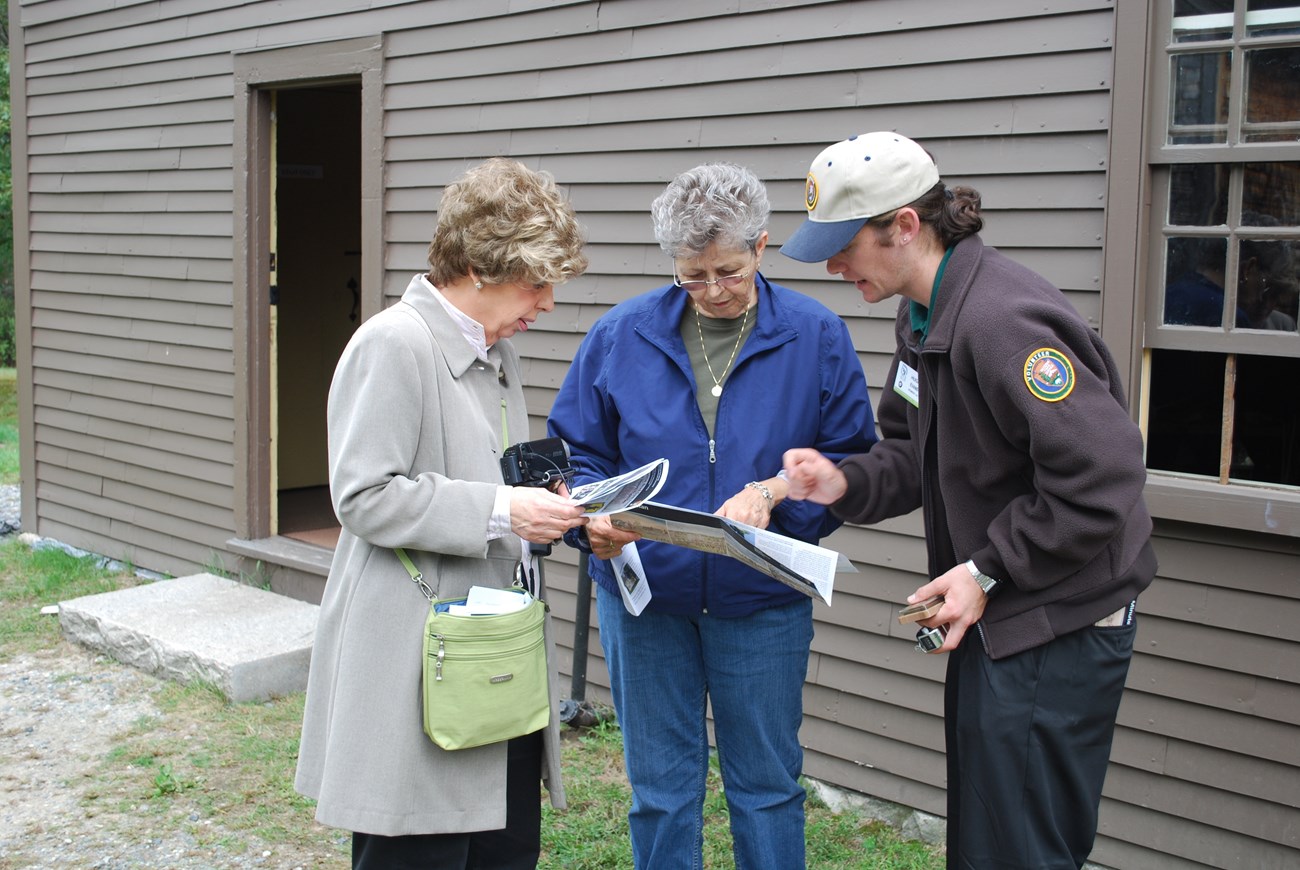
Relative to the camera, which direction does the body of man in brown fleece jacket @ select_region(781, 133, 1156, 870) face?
to the viewer's left

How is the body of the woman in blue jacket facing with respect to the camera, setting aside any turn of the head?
toward the camera

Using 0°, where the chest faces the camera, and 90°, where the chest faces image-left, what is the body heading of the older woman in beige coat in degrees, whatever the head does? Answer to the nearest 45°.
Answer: approximately 270°

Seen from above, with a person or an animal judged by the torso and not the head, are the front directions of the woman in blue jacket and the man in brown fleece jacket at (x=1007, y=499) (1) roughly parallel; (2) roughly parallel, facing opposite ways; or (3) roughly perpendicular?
roughly perpendicular

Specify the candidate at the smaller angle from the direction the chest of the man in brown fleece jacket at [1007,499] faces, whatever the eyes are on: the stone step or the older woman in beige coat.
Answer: the older woman in beige coat

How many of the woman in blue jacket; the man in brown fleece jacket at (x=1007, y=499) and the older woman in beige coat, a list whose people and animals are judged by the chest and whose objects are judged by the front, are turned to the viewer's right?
1

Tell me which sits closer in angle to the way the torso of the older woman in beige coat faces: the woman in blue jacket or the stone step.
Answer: the woman in blue jacket

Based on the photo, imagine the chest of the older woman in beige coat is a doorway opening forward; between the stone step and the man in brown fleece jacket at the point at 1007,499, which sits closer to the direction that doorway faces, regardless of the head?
the man in brown fleece jacket

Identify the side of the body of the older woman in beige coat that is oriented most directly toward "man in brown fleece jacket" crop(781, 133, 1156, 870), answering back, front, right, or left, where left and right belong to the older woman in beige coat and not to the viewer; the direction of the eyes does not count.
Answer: front

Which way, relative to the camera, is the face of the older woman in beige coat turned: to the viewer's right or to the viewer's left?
to the viewer's right

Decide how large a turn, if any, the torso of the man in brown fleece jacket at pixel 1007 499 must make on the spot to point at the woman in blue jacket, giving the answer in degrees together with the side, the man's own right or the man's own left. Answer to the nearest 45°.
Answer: approximately 45° to the man's own right

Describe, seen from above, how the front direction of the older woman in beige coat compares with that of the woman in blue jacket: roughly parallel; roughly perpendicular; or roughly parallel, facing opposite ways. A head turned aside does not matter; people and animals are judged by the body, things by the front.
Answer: roughly perpendicular

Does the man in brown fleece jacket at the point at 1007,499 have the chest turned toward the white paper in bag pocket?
yes

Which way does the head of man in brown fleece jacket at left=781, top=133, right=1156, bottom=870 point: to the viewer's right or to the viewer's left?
to the viewer's left
